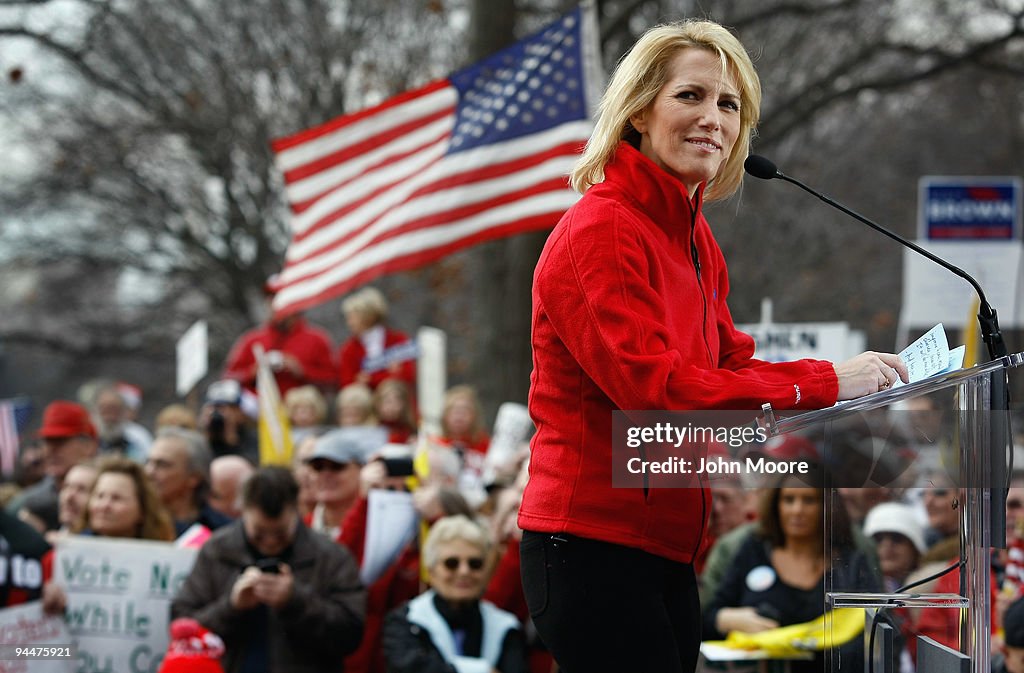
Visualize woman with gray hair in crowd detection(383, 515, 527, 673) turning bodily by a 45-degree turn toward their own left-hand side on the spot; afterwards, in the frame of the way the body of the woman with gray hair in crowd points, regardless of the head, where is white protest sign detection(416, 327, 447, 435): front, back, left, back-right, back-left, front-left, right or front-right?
back-left

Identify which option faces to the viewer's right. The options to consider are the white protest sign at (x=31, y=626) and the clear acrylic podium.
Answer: the clear acrylic podium

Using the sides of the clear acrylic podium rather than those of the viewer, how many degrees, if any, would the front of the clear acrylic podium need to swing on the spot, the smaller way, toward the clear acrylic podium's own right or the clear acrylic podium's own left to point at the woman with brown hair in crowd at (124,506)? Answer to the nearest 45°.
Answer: approximately 135° to the clear acrylic podium's own left

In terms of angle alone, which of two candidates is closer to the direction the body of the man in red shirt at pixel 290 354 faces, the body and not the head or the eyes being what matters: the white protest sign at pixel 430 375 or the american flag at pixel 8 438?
the white protest sign

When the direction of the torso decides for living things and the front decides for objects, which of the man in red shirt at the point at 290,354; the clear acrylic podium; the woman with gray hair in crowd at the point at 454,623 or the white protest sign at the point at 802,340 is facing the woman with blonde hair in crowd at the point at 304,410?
the man in red shirt

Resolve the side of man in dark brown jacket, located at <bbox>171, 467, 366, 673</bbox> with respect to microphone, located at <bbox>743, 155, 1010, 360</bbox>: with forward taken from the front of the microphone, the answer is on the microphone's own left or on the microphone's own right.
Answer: on the microphone's own right

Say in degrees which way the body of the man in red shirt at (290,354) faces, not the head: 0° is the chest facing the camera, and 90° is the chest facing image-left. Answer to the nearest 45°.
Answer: approximately 0°

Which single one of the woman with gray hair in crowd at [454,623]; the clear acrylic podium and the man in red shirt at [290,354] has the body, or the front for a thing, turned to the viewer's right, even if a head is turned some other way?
the clear acrylic podium

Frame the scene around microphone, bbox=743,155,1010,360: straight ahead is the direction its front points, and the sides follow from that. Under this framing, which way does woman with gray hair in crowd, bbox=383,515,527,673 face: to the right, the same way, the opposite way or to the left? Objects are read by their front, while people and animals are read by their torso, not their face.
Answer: to the left
